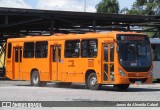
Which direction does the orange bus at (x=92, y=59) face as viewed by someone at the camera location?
facing the viewer and to the right of the viewer
